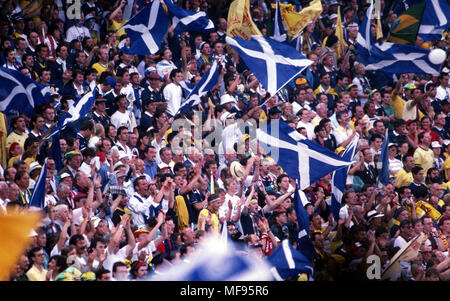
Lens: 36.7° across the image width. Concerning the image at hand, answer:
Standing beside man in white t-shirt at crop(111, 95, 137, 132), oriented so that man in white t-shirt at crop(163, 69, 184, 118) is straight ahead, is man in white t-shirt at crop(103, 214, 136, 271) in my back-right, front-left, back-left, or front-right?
back-right

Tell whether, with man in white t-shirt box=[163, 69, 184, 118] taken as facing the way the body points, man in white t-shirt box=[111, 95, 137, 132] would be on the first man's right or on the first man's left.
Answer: on the first man's right

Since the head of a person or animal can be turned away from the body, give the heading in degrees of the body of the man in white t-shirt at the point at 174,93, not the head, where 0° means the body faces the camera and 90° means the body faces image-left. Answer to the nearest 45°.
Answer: approximately 315°

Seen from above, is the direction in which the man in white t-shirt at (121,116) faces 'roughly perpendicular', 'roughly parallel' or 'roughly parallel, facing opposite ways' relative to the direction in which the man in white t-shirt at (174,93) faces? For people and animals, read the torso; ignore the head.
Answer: roughly parallel

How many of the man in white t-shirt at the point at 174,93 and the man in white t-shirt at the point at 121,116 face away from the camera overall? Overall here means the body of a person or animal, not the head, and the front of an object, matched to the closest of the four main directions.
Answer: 0

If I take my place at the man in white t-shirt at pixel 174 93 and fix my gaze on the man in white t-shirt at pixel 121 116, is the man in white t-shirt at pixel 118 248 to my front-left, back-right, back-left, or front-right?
front-left

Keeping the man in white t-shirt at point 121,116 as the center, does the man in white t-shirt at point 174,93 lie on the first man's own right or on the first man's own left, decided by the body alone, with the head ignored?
on the first man's own left

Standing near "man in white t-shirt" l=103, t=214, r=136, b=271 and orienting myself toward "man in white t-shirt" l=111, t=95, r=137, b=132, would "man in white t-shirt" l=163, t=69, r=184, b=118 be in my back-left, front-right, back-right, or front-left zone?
front-right

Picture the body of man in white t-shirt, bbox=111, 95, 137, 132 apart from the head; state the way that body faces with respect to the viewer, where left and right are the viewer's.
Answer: facing the viewer and to the right of the viewer
